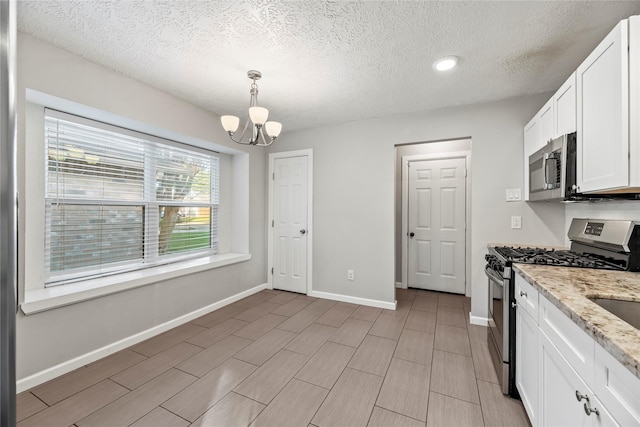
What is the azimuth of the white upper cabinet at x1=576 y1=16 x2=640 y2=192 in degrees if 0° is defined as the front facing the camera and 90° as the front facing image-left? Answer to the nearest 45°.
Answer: approximately 90°

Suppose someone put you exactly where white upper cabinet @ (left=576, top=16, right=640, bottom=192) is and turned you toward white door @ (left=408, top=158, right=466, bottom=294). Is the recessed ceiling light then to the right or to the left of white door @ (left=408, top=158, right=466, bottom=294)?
left

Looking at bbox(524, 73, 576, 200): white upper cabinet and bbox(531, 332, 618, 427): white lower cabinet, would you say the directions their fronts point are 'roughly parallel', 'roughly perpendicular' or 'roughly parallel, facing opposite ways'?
roughly parallel

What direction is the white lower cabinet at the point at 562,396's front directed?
to the viewer's left

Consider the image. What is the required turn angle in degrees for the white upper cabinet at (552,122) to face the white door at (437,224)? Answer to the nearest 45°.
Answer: approximately 45° to its right

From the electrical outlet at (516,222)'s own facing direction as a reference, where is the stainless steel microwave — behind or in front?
in front

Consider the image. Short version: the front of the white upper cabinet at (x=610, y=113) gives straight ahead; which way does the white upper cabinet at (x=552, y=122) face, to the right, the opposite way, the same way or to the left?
the same way

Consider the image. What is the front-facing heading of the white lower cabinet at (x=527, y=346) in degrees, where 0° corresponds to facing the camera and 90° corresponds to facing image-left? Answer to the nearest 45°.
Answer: approximately 90°

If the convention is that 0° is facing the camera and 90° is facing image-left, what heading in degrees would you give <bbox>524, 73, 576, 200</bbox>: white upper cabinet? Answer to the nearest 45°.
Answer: approximately 90°
